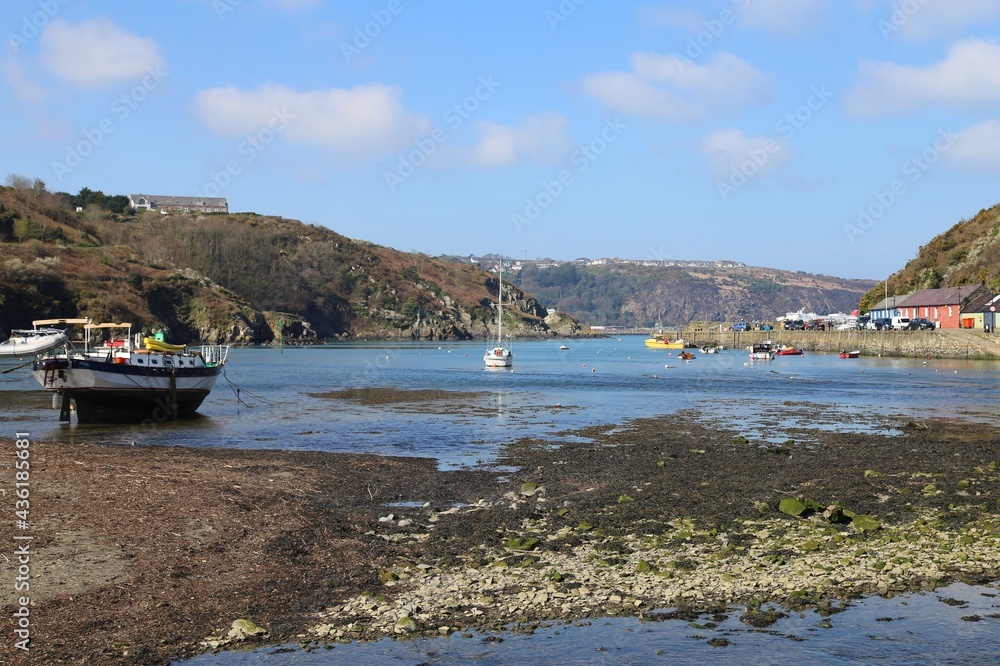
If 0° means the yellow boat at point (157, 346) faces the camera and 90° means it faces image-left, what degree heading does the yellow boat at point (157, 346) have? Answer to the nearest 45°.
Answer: approximately 270°
